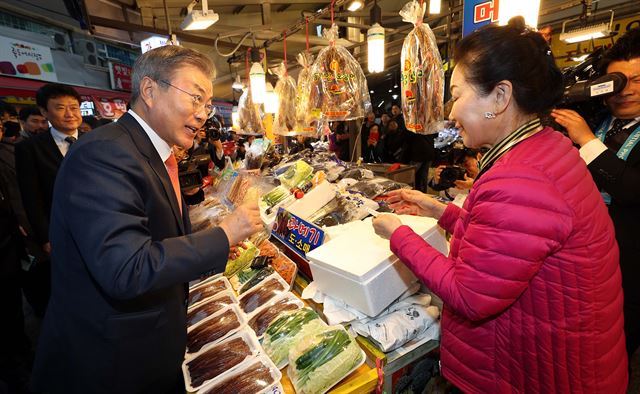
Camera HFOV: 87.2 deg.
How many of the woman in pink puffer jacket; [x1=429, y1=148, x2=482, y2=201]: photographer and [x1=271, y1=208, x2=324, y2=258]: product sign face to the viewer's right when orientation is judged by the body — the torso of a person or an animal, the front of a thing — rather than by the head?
0

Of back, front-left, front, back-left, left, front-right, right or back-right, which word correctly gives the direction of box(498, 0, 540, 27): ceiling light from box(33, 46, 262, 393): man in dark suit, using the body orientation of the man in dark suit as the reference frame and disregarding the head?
front

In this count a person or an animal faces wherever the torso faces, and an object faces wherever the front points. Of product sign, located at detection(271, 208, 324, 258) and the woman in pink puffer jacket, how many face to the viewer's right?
0

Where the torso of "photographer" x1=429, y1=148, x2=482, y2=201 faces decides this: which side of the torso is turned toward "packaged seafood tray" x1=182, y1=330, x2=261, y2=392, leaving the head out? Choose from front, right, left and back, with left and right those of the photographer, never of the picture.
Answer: front

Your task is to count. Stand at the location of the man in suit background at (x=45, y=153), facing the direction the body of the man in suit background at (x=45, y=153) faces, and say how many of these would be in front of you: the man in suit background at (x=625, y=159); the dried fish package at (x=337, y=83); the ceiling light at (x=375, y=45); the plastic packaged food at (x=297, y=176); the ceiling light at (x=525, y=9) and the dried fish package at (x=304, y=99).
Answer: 6

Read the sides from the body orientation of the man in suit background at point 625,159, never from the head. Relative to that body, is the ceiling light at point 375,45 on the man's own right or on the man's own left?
on the man's own right

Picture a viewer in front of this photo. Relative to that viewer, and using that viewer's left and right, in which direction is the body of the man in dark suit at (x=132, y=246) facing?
facing to the right of the viewer

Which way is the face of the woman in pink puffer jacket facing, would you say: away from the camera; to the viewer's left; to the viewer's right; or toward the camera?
to the viewer's left

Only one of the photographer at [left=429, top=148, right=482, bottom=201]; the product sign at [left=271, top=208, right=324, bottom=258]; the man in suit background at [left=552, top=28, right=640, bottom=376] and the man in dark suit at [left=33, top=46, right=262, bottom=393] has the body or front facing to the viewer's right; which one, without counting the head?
the man in dark suit

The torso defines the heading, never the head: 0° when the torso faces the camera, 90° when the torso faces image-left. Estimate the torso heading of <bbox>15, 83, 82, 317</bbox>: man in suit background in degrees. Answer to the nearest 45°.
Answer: approximately 315°

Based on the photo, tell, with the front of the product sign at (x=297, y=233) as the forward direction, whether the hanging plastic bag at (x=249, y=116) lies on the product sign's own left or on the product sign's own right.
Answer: on the product sign's own right

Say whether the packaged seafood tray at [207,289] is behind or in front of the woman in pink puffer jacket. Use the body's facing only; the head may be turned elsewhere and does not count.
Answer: in front

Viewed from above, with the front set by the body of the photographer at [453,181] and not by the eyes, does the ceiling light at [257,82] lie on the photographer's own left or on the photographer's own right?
on the photographer's own right

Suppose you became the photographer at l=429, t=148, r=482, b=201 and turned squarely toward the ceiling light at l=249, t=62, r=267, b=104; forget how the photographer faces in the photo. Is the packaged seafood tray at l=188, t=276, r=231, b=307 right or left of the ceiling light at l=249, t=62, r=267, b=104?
left

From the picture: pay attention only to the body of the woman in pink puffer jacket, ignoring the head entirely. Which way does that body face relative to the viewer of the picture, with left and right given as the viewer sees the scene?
facing to the left of the viewer

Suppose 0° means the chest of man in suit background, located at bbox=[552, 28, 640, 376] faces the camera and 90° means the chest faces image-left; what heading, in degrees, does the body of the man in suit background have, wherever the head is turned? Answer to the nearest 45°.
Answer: approximately 45°

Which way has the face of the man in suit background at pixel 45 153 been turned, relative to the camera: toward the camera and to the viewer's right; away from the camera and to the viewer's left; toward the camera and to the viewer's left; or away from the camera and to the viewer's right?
toward the camera and to the viewer's right

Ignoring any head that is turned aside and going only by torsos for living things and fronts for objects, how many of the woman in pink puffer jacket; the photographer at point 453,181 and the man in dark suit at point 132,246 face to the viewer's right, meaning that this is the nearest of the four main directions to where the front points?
1

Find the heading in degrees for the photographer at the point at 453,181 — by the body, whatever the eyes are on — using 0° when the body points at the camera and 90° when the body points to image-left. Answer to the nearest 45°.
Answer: approximately 45°
